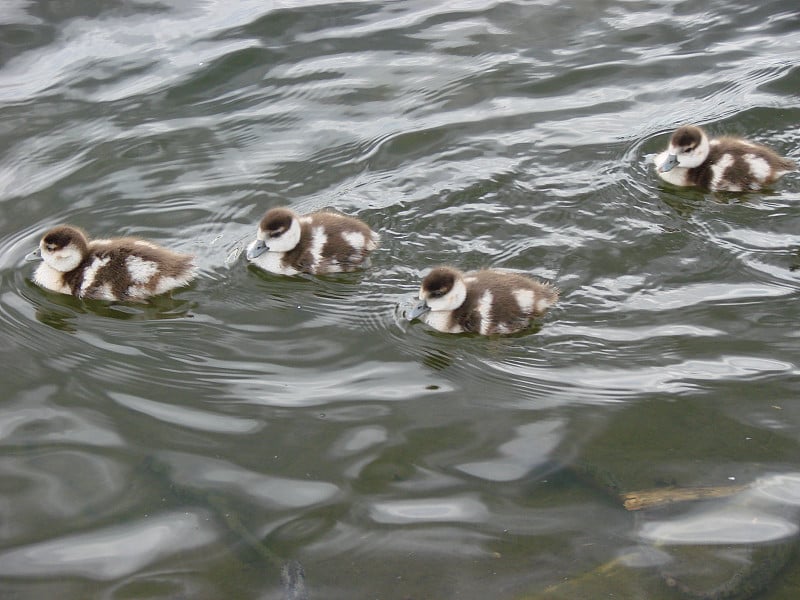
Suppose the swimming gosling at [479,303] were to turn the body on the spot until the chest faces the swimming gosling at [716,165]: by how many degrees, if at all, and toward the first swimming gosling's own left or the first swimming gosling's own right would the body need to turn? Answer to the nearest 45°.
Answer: approximately 135° to the first swimming gosling's own right

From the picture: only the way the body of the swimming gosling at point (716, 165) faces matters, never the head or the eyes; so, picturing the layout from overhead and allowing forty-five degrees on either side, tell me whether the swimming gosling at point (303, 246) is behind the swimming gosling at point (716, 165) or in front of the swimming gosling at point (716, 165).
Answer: in front

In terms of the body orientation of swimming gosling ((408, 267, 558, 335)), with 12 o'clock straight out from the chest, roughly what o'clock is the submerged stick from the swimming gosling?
The submerged stick is roughly at 8 o'clock from the swimming gosling.

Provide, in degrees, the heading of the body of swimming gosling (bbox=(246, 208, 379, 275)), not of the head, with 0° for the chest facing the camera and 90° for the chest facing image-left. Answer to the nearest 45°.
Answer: approximately 90°

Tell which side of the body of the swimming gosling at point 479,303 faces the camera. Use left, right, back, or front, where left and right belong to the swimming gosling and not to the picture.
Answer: left

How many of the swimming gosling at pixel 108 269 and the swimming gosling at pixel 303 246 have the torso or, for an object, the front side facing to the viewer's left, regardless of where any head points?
2

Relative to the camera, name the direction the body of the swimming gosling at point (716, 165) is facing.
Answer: to the viewer's left

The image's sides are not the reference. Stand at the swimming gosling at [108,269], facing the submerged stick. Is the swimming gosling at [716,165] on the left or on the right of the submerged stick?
left

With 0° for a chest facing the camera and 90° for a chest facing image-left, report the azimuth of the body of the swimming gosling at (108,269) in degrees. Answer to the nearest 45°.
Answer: approximately 90°
